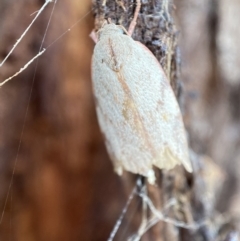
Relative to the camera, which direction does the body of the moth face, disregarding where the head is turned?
away from the camera
